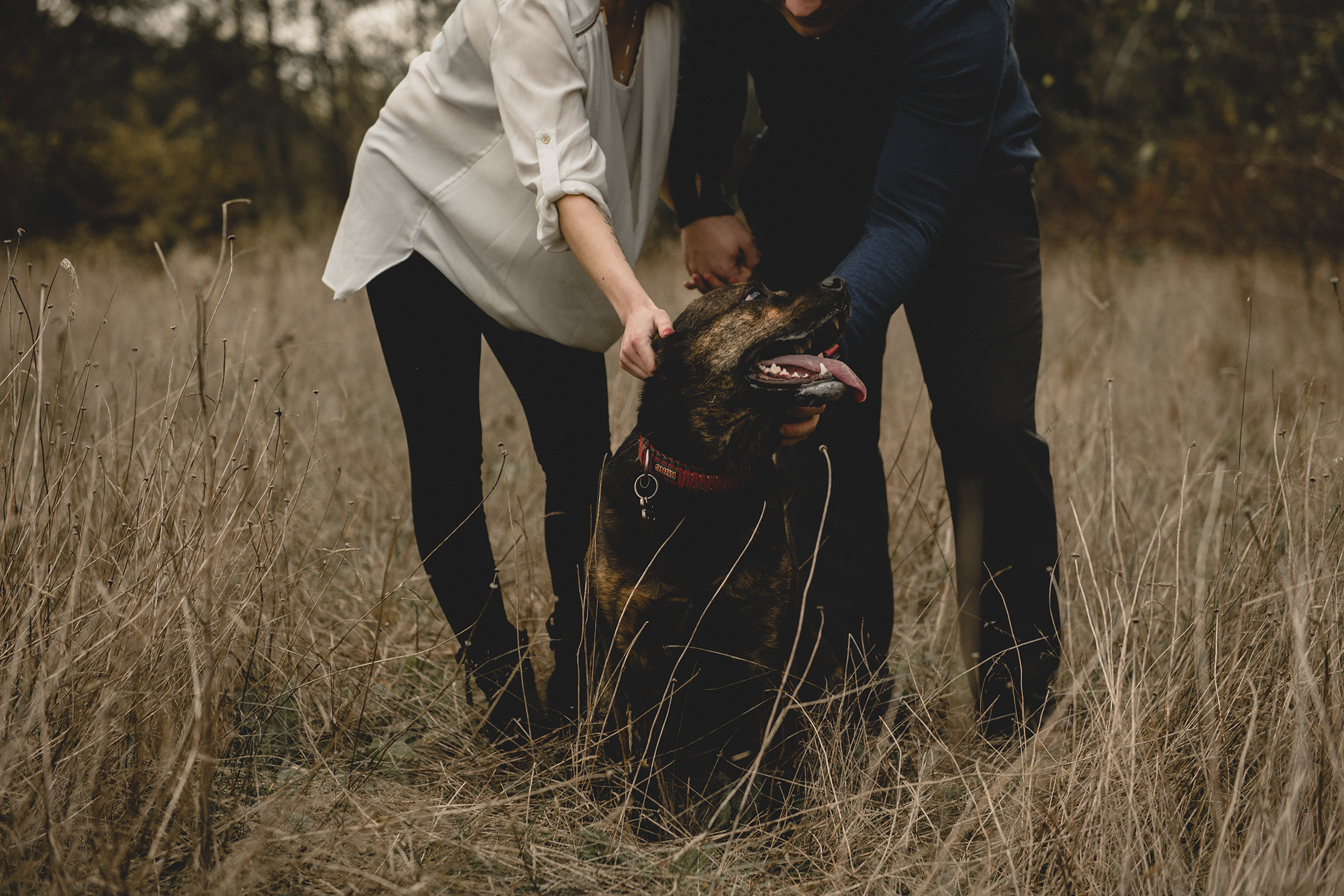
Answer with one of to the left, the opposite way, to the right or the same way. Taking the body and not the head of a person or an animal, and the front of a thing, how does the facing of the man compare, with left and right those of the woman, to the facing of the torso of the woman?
to the right

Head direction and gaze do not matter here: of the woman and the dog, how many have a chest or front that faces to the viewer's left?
0

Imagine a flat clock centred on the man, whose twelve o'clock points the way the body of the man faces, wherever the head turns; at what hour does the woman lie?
The woman is roughly at 1 o'clock from the man.

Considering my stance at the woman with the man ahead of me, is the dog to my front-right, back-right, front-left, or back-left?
front-right

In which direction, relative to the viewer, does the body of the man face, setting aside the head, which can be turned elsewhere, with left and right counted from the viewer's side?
facing the viewer and to the left of the viewer

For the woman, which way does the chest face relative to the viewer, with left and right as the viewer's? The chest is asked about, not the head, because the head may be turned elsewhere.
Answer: facing the viewer and to the right of the viewer

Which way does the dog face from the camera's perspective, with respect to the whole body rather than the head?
toward the camera

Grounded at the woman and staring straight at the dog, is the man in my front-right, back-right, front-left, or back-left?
front-left
